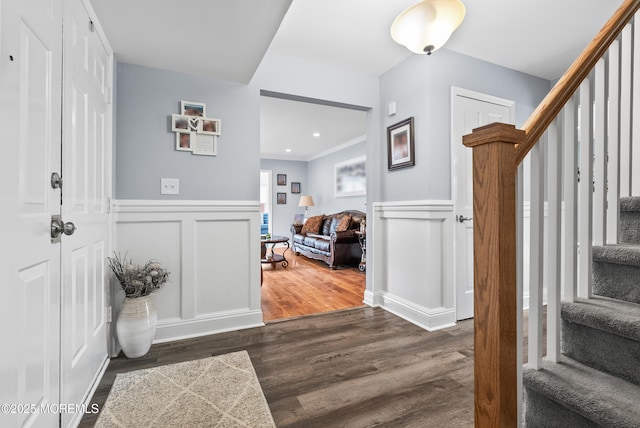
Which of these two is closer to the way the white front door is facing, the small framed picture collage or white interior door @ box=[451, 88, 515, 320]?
the white interior door

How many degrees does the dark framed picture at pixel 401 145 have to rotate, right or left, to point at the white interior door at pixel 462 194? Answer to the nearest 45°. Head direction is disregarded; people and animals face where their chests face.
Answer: approximately 135° to its left

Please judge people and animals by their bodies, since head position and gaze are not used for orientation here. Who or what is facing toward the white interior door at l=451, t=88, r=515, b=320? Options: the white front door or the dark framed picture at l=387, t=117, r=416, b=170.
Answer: the white front door

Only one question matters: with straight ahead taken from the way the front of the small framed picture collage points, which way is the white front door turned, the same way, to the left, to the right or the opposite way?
to the left

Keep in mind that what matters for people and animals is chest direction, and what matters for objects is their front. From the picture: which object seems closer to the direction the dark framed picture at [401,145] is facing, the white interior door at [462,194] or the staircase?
the staircase

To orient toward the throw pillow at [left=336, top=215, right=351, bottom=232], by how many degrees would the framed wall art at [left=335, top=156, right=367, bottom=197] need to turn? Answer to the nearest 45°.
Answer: approximately 45° to its left

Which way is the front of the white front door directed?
to the viewer's right

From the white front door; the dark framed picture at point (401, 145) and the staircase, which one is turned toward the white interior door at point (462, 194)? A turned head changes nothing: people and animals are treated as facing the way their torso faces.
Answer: the white front door

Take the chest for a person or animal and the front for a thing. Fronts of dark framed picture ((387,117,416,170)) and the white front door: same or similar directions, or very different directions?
very different directions

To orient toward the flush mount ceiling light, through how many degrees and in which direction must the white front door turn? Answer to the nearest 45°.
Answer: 0° — it already faces it

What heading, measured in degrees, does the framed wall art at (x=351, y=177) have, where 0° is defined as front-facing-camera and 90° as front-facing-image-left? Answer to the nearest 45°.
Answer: approximately 45°

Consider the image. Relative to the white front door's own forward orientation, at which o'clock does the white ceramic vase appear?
The white ceramic vase is roughly at 10 o'clock from the white front door.
